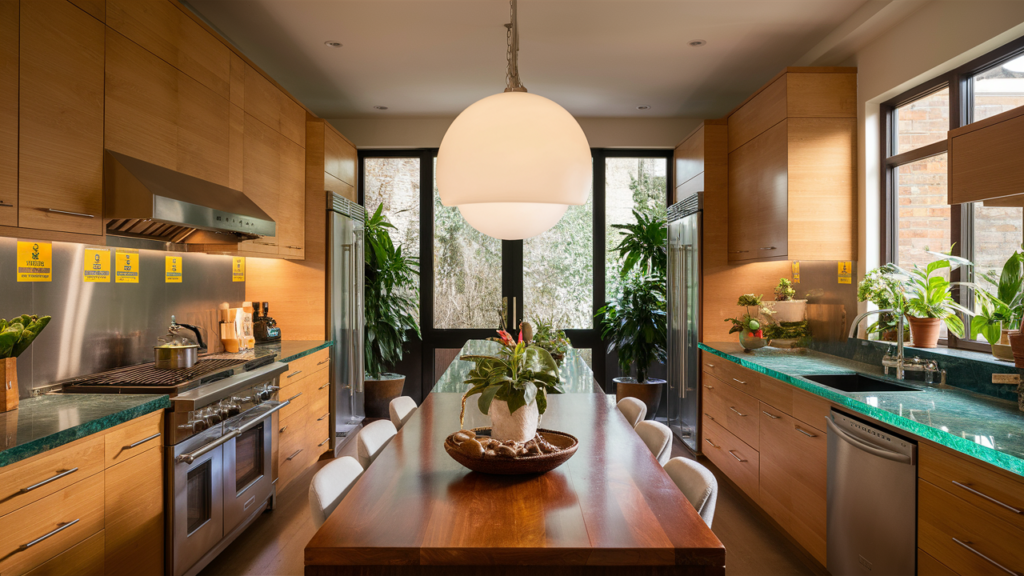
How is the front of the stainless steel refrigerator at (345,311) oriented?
to the viewer's right

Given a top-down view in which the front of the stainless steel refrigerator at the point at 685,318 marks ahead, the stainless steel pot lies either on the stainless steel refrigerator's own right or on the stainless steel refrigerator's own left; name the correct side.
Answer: on the stainless steel refrigerator's own left

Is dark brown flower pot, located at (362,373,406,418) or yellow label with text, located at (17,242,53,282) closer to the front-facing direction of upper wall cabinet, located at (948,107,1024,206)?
the yellow label with text

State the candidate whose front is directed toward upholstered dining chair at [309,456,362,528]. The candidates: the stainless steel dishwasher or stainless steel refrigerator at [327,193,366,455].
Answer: the stainless steel dishwasher

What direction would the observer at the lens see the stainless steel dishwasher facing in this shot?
facing the viewer and to the left of the viewer

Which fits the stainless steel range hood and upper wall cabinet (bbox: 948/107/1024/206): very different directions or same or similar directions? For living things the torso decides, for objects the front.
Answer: very different directions

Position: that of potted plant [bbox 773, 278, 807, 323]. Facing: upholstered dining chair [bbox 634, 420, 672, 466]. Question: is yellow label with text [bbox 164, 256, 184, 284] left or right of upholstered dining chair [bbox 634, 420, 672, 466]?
right

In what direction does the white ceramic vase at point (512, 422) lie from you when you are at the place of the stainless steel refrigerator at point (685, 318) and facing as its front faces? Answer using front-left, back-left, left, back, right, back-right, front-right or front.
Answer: left

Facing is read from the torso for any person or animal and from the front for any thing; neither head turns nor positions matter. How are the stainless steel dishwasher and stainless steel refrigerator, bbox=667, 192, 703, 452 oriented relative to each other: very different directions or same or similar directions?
same or similar directions

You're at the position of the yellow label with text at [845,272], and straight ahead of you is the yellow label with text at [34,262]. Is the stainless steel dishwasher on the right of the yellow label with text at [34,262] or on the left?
left

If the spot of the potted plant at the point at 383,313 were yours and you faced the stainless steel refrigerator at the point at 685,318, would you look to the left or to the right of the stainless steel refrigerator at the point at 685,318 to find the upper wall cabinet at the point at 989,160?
right

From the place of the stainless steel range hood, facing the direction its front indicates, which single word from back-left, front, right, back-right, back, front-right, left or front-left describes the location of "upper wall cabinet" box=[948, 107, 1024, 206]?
front

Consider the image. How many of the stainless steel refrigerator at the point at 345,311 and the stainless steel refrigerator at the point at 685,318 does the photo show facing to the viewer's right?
1

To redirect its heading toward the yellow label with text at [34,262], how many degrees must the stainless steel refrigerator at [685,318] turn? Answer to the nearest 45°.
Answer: approximately 45° to its left

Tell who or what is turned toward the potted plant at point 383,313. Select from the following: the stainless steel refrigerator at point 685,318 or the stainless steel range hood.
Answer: the stainless steel refrigerator

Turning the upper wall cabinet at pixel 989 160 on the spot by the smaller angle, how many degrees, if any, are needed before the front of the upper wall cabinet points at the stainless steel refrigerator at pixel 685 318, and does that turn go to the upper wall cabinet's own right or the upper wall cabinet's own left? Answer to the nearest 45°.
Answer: approximately 90° to the upper wall cabinet's own right

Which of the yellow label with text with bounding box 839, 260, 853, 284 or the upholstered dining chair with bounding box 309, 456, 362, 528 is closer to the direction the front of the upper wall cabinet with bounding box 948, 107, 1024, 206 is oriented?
the upholstered dining chair

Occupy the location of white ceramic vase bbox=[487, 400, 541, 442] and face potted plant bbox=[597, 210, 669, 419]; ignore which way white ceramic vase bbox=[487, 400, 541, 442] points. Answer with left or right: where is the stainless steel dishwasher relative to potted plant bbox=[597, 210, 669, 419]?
right

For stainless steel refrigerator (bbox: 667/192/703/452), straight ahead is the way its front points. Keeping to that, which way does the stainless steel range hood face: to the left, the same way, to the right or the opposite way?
the opposite way

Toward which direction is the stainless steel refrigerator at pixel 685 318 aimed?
to the viewer's left

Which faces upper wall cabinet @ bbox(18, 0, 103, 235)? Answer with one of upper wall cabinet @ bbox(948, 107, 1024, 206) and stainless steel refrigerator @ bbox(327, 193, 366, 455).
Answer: upper wall cabinet @ bbox(948, 107, 1024, 206)
